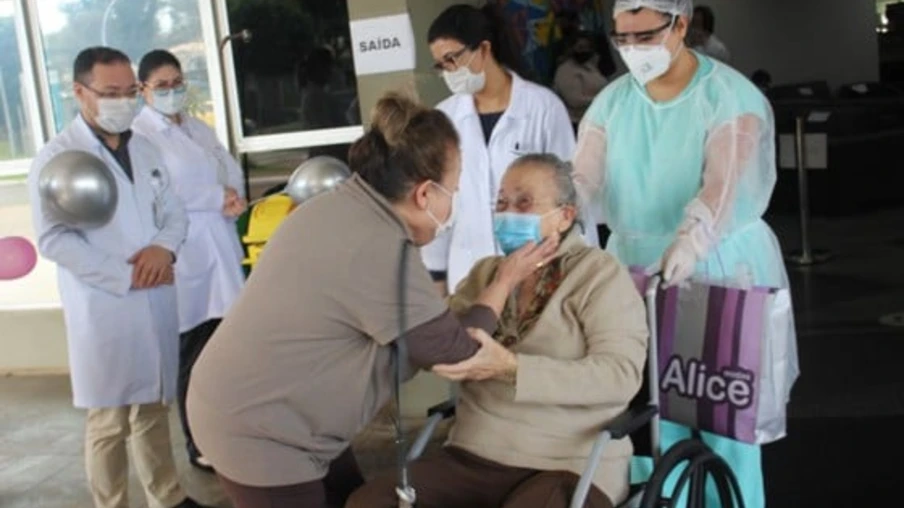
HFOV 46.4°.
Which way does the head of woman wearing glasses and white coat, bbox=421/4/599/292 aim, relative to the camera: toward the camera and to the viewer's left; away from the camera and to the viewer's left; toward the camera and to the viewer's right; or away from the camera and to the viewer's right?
toward the camera and to the viewer's left

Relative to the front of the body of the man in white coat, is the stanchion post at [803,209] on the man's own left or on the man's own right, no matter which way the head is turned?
on the man's own left

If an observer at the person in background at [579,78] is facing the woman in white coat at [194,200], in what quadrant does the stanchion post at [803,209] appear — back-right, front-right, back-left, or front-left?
back-left

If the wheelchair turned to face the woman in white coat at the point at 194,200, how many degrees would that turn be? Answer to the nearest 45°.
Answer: approximately 90° to its right

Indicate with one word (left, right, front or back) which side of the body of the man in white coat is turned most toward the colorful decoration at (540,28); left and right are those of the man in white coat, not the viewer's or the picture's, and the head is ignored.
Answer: left

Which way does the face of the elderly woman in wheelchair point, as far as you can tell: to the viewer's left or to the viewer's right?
to the viewer's left

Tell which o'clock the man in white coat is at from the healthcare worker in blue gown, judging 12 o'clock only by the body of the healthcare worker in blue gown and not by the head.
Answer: The man in white coat is roughly at 2 o'clock from the healthcare worker in blue gown.

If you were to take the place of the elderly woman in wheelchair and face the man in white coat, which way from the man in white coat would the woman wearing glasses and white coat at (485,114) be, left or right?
right

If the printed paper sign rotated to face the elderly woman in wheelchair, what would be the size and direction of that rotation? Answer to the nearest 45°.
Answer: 0° — it already faces them

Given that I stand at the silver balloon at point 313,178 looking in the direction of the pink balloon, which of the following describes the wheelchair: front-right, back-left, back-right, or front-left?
back-left

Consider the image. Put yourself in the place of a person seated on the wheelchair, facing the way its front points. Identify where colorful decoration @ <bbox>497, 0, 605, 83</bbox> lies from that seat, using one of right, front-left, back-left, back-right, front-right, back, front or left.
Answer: back-right

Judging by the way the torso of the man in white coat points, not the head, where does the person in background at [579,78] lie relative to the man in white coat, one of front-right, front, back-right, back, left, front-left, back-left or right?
left

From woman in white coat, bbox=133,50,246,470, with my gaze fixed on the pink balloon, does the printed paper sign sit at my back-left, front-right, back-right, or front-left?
back-right
